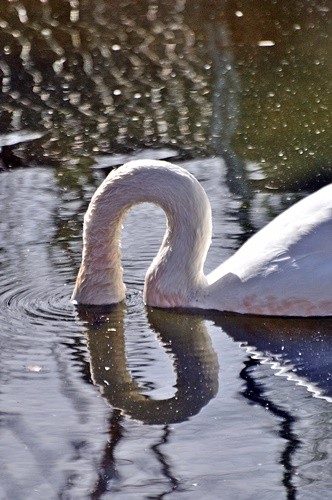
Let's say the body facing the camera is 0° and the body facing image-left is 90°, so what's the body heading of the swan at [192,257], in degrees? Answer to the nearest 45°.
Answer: approximately 90°
